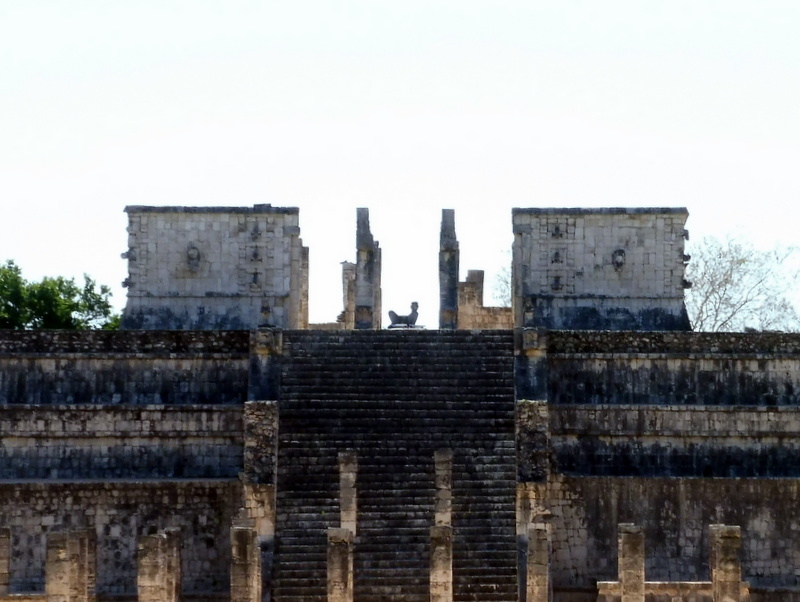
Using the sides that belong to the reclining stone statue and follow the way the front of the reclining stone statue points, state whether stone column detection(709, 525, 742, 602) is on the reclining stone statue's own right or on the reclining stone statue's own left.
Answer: on the reclining stone statue's own left

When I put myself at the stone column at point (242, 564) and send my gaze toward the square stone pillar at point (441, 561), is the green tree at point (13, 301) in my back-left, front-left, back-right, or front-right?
back-left
